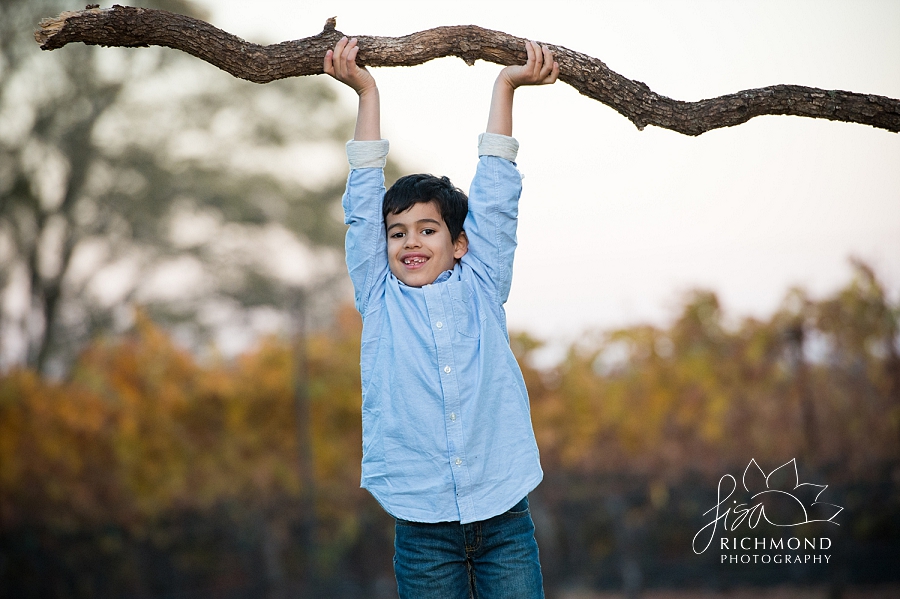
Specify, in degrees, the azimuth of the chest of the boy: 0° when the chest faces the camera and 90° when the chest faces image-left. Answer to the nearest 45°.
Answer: approximately 0°
